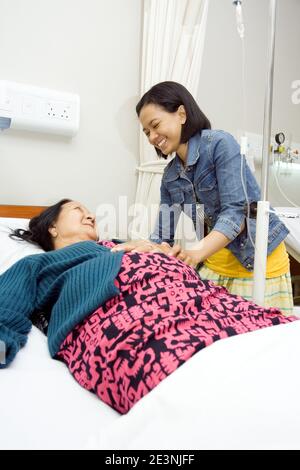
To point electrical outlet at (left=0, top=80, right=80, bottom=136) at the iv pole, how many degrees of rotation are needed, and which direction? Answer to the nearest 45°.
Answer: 0° — it already faces it

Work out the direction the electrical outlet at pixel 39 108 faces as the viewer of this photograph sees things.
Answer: facing the viewer and to the right of the viewer

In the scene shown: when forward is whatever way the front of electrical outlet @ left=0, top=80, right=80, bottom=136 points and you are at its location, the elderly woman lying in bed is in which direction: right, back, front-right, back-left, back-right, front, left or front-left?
front-right
